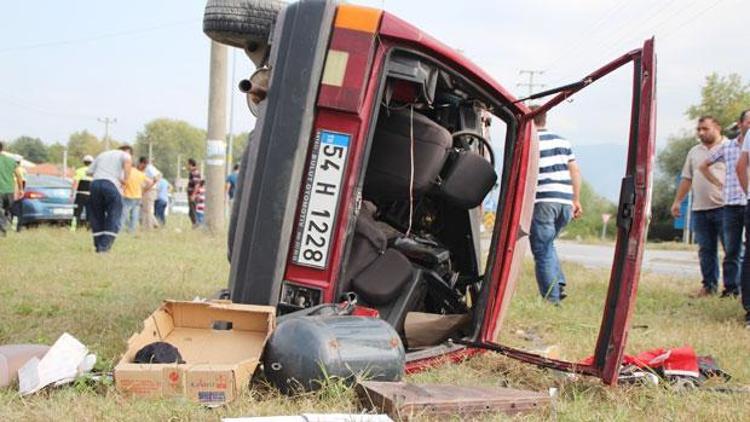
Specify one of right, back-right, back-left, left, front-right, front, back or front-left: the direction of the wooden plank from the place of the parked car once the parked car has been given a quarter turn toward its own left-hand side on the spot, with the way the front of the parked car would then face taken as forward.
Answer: left

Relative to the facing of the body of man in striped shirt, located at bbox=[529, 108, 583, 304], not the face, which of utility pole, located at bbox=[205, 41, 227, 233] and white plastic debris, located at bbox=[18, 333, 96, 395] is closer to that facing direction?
the utility pole

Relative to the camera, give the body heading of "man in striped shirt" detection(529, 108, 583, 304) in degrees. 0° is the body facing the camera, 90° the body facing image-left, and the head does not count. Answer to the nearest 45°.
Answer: approximately 180°

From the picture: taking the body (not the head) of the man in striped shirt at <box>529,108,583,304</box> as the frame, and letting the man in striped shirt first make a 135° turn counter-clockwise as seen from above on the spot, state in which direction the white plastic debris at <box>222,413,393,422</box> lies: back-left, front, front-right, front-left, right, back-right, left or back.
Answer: front-left

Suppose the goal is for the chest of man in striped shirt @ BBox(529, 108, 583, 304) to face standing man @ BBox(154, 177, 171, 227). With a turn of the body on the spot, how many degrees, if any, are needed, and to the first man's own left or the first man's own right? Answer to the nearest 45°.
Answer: approximately 45° to the first man's own left
